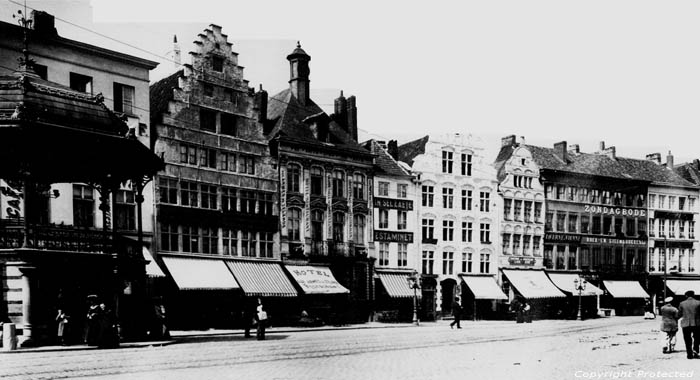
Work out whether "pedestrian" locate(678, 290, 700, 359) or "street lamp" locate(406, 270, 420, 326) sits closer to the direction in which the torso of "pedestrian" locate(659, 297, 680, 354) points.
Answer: the street lamp

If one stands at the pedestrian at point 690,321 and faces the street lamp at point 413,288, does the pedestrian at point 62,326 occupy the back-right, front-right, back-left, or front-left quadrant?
front-left

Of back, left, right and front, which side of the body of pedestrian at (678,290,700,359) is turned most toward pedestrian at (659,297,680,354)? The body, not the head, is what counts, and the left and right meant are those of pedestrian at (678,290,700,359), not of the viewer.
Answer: front

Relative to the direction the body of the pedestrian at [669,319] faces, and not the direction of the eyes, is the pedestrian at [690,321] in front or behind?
behind

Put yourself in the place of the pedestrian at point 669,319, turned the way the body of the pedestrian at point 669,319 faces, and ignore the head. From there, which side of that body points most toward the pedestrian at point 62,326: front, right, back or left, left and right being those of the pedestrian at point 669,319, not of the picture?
left

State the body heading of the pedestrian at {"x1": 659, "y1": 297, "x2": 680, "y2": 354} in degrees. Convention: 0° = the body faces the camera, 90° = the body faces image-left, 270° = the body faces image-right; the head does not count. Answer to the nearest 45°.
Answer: approximately 180°

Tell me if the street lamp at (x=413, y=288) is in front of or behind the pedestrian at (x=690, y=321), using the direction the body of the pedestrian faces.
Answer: in front

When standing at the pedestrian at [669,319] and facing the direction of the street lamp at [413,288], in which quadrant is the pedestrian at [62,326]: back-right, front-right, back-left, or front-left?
front-left

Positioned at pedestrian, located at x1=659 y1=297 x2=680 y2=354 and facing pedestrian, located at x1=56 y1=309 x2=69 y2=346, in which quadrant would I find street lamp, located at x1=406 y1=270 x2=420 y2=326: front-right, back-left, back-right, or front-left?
front-right

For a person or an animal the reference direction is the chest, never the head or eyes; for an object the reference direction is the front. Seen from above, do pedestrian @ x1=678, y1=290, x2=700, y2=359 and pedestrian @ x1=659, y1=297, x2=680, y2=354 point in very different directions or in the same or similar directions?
same or similar directions

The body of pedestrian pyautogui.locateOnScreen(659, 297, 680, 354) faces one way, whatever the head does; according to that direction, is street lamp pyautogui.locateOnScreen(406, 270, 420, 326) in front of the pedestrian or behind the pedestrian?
in front
